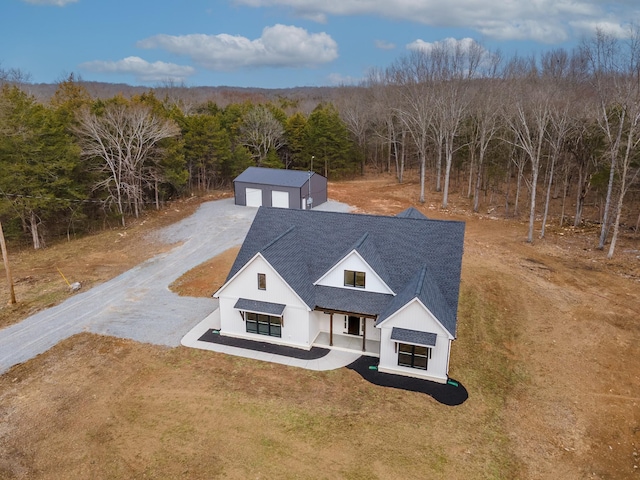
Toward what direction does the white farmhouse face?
toward the camera

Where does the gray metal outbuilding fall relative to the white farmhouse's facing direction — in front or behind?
behind

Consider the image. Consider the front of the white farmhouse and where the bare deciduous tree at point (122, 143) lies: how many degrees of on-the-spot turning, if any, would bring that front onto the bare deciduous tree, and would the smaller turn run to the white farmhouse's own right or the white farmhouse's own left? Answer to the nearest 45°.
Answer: approximately 135° to the white farmhouse's own right
